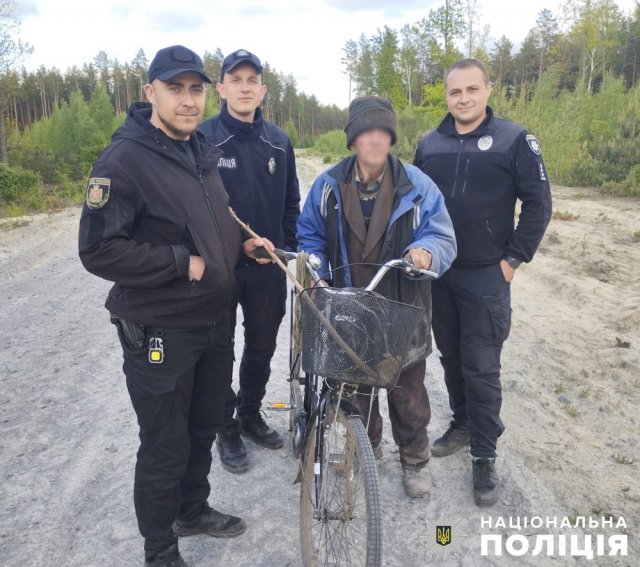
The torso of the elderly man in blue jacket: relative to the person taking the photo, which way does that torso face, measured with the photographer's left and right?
facing the viewer

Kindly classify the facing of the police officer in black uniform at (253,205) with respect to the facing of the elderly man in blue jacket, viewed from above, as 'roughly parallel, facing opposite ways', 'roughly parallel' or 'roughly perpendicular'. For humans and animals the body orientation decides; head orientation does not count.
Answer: roughly parallel

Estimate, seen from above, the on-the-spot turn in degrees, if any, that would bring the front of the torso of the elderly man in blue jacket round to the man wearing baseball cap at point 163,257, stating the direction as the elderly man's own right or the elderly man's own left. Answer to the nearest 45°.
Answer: approximately 45° to the elderly man's own right

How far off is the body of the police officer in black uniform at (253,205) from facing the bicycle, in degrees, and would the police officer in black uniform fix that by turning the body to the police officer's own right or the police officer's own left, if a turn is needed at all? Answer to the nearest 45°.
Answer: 0° — they already face it

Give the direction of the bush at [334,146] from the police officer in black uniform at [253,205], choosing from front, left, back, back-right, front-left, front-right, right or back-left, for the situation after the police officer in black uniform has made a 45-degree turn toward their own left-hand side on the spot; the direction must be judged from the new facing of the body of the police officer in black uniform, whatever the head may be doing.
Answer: back-left

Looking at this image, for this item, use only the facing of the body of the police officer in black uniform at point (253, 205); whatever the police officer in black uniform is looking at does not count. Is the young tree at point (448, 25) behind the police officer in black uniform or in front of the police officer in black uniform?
behind

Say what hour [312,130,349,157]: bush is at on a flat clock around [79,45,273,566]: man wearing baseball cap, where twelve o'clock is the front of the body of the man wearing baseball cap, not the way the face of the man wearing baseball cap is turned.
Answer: The bush is roughly at 8 o'clock from the man wearing baseball cap.

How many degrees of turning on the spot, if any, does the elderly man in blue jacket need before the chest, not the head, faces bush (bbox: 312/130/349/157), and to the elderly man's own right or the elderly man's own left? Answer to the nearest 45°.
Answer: approximately 180°

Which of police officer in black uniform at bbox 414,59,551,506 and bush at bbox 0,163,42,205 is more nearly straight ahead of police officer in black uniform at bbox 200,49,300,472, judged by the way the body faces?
the police officer in black uniform

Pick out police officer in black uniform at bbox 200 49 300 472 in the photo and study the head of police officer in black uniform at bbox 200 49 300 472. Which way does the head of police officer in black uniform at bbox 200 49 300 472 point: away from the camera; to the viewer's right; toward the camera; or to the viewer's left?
toward the camera

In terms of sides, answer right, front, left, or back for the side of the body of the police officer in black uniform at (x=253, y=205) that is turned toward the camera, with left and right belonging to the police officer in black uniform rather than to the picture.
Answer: front

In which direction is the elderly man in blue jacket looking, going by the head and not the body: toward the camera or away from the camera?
toward the camera

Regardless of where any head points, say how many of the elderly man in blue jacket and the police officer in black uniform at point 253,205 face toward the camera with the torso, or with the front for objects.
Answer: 2

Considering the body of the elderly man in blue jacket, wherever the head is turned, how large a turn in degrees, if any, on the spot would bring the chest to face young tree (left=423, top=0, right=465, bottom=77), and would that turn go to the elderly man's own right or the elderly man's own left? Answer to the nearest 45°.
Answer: approximately 180°

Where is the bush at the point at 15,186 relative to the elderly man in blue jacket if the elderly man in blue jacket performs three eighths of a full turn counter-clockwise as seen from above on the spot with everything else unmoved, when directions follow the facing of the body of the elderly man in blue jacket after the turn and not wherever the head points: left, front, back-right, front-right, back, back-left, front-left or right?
left

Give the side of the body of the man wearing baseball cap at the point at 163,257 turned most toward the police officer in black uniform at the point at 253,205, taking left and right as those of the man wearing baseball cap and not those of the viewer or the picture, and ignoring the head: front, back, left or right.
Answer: left

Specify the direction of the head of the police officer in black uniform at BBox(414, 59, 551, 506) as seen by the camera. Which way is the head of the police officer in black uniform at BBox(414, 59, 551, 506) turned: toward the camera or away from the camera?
toward the camera
